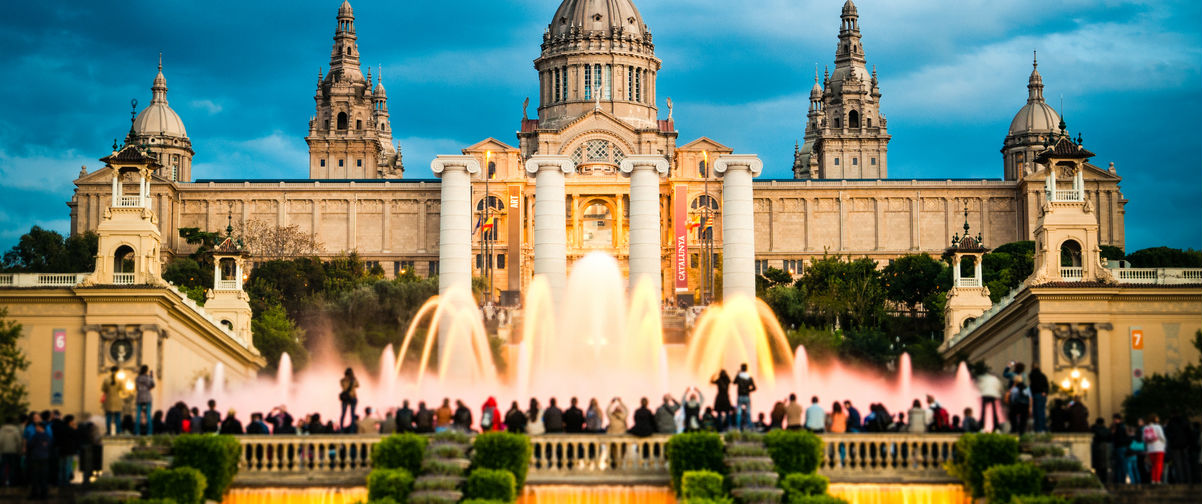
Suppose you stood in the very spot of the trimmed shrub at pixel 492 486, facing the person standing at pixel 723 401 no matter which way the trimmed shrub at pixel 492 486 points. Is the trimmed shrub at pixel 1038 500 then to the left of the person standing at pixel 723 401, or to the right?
right

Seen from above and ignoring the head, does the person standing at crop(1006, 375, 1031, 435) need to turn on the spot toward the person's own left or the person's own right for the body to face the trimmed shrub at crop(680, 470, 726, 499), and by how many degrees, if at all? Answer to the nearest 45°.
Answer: approximately 135° to the person's own left

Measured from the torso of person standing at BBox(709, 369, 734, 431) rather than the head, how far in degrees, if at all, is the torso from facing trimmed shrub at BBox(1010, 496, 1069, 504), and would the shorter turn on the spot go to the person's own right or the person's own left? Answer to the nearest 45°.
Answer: approximately 135° to the person's own right

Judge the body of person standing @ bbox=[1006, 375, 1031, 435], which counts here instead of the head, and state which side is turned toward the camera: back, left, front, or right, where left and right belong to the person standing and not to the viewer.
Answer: back

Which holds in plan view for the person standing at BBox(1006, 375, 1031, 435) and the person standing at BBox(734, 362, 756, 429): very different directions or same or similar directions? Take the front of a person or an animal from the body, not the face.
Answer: same or similar directions

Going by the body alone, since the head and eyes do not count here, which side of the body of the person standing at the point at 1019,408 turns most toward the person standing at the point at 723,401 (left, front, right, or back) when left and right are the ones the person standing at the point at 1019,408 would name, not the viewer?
left

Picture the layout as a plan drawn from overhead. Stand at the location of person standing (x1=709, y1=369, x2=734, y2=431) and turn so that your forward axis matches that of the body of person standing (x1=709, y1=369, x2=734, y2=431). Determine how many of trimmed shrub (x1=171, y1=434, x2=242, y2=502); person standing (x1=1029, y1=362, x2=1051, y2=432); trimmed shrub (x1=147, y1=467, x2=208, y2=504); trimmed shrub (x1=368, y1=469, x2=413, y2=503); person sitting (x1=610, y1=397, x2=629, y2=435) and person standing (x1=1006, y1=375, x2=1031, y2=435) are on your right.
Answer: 2

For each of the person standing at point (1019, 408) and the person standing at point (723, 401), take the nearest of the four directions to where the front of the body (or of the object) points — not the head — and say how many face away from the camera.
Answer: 2

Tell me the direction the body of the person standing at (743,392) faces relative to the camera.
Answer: away from the camera

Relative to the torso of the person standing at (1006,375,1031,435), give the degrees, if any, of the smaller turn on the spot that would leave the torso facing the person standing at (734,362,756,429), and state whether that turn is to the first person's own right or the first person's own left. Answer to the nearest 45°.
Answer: approximately 90° to the first person's own left

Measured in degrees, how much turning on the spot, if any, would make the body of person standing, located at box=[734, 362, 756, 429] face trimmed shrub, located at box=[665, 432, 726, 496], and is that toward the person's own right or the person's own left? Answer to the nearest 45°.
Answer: approximately 180°

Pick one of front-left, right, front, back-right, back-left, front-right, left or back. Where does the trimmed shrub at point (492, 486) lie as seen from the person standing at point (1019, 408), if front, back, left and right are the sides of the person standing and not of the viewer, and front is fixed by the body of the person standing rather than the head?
back-left

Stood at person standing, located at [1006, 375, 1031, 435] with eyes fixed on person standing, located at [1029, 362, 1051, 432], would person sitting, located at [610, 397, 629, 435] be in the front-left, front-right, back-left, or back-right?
back-left

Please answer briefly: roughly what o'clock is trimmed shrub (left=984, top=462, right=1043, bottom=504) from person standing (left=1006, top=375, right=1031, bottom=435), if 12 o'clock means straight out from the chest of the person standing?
The trimmed shrub is roughly at 6 o'clock from the person standing.

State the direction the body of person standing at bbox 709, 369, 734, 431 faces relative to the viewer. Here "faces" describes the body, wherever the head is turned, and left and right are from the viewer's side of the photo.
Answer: facing away from the viewer

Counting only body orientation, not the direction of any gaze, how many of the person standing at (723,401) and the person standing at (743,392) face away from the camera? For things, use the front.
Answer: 2

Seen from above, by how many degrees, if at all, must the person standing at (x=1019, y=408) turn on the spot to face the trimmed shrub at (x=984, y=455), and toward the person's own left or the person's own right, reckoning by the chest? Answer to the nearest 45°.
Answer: approximately 180°
